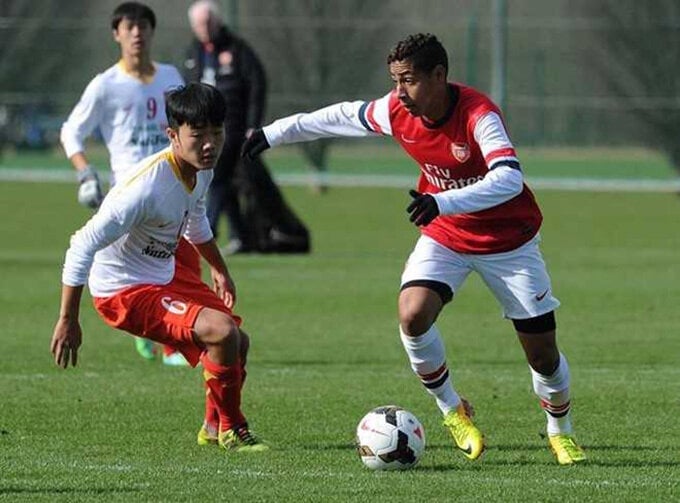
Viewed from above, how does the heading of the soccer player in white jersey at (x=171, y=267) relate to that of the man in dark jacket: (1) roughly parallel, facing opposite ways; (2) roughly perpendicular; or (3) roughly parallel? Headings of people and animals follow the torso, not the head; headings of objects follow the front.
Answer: roughly perpendicular

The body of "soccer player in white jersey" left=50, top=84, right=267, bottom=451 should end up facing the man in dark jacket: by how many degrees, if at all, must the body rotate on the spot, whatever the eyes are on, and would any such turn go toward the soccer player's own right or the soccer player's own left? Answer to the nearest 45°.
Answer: approximately 135° to the soccer player's own left

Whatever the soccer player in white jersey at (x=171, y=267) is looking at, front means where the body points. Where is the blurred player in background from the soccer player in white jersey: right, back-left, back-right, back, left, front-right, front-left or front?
back-left

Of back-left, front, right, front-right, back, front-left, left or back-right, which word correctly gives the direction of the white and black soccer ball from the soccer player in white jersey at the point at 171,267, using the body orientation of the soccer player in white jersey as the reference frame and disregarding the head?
front

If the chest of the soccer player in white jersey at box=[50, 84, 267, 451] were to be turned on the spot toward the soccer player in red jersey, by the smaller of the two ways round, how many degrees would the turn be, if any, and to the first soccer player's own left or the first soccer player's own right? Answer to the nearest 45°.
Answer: approximately 45° to the first soccer player's own left

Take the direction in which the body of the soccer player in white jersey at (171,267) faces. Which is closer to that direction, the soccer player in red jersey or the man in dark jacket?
the soccer player in red jersey

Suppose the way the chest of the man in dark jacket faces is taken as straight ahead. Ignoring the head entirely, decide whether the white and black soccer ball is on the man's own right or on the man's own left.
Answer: on the man's own left

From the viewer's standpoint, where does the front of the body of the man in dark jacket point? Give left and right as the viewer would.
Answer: facing the viewer and to the left of the viewer

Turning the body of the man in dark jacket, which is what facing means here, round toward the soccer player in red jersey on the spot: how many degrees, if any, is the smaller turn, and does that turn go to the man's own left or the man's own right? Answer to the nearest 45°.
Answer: approximately 45° to the man's own left

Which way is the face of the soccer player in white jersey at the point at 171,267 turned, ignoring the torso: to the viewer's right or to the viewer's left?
to the viewer's right

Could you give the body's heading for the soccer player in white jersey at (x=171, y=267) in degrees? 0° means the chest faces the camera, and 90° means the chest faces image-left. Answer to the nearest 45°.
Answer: approximately 315°

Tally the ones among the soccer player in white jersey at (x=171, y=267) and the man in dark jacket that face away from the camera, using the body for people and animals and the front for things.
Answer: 0

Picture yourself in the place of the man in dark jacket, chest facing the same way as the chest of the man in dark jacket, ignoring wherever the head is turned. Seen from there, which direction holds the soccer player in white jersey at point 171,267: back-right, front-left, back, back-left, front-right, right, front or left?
front-left
